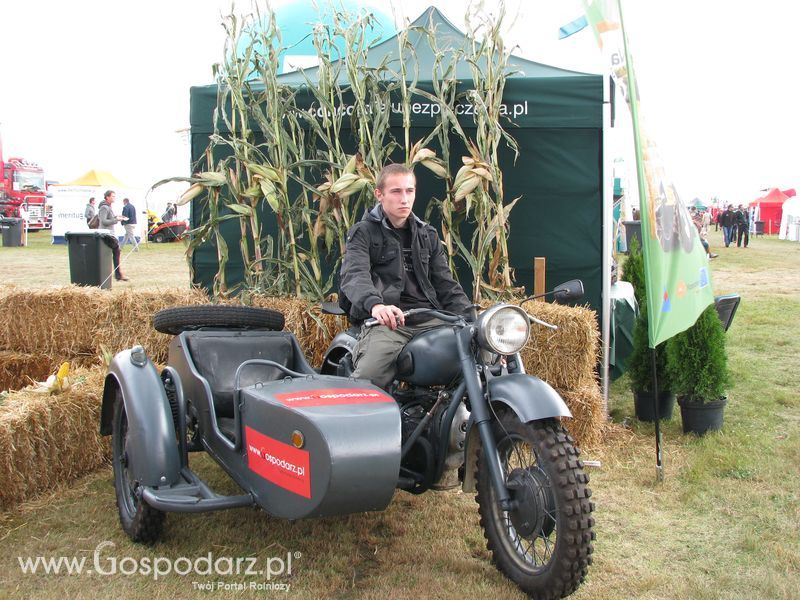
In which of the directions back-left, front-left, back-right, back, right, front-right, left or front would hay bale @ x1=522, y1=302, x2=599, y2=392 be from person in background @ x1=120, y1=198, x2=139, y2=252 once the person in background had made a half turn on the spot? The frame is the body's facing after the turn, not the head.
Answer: right

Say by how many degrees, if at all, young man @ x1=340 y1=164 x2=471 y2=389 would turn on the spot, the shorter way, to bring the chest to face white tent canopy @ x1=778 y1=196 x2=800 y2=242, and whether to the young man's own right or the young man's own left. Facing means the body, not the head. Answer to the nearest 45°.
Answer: approximately 90° to the young man's own left

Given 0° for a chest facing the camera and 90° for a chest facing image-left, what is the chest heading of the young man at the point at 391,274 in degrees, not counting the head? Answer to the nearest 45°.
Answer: approximately 315°

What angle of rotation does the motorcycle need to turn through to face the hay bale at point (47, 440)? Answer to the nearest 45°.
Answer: approximately 180°

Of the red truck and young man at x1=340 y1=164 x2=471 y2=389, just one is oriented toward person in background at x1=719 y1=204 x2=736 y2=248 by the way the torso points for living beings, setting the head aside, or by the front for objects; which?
the red truck

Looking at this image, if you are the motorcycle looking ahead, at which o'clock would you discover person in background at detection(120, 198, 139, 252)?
The person in background is roughly at 7 o'clock from the motorcycle.

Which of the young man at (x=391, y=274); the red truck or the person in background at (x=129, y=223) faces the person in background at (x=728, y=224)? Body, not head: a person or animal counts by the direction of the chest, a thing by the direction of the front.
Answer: the red truck

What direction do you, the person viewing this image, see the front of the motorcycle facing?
facing the viewer and to the right of the viewer

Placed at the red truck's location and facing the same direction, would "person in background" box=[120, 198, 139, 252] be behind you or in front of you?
in front

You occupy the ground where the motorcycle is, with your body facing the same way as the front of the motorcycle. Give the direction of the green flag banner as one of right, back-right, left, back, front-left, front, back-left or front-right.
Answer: left

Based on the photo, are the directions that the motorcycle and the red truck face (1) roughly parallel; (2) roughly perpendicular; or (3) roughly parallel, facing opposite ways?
roughly parallel
